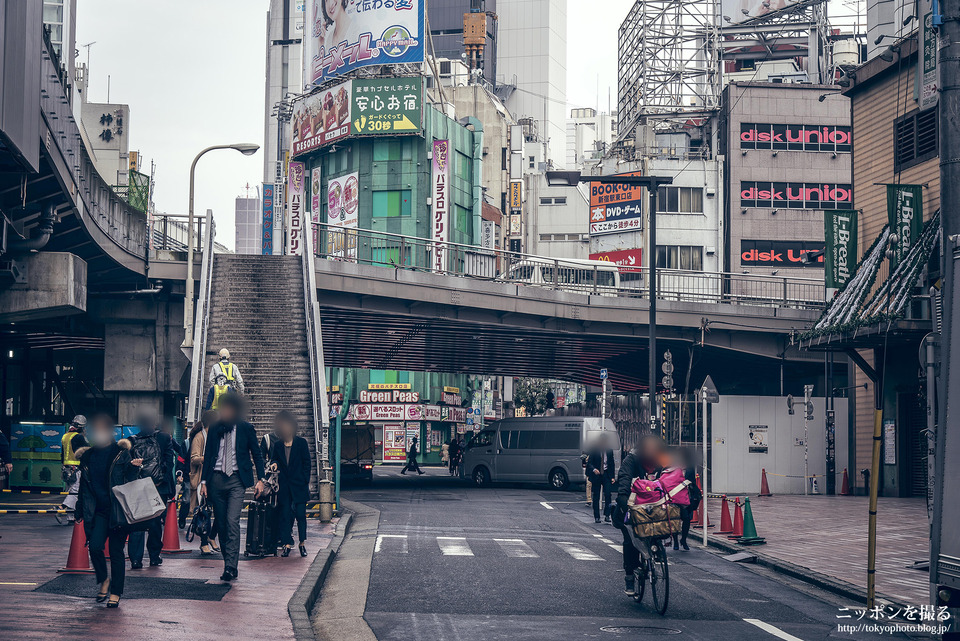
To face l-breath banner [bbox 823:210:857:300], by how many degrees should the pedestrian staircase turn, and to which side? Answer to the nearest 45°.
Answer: approximately 90° to its left

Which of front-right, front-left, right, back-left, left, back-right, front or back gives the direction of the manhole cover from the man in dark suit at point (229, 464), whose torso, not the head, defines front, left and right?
front-left

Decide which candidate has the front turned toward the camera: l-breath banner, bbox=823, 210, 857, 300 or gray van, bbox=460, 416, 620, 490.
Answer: the l-breath banner

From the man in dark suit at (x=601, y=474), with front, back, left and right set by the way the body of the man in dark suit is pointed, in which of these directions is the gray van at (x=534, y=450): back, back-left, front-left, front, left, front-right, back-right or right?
back

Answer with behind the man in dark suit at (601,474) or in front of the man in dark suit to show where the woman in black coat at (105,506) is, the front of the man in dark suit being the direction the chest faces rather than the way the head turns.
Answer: in front

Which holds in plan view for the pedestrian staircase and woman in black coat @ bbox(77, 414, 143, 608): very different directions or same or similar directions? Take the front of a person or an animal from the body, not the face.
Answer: same or similar directions

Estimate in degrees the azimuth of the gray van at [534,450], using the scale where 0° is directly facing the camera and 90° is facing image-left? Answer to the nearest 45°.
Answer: approximately 90°

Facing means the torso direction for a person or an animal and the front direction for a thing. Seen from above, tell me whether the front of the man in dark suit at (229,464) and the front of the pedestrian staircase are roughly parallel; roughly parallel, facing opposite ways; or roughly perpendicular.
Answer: roughly parallel

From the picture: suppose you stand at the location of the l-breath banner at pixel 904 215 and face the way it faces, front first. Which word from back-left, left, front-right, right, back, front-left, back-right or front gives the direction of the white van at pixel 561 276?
back-right

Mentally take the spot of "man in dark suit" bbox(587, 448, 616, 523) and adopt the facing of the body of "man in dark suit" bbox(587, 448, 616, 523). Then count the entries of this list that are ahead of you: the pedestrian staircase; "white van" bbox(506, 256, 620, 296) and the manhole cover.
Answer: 1

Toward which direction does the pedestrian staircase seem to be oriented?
toward the camera

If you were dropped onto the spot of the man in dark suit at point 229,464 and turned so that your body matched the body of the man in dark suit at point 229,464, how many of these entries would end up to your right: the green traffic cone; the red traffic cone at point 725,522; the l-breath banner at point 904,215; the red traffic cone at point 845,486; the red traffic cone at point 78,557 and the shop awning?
1

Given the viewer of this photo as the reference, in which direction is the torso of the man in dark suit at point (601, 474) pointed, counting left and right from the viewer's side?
facing the viewer

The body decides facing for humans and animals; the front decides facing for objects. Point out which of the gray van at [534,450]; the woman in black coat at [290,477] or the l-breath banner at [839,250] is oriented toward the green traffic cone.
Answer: the l-breath banner

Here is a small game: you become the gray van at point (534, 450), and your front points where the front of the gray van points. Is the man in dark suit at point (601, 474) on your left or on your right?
on your left

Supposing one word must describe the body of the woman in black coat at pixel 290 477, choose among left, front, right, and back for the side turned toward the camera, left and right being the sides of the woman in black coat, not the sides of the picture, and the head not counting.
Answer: front

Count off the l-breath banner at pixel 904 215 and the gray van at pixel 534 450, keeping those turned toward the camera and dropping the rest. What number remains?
1

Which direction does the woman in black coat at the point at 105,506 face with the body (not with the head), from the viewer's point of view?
toward the camera

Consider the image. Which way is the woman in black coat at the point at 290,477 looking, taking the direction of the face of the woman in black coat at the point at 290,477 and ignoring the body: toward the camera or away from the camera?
toward the camera
